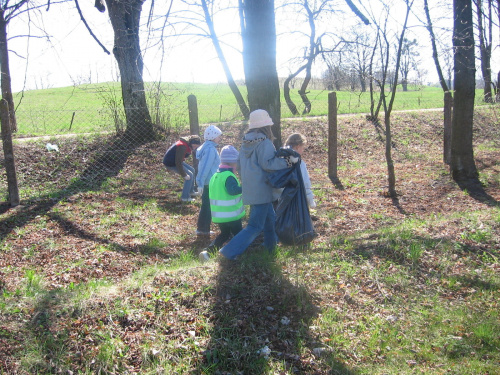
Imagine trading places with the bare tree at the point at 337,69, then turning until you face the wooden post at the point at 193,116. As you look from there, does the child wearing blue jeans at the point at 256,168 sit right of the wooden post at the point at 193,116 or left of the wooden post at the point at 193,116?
left

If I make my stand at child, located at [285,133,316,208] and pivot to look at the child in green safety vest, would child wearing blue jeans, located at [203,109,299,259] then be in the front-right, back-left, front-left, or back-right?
front-left

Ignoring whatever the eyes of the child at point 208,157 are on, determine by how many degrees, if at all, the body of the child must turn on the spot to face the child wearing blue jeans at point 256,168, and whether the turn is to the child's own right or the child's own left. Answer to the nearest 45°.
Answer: approximately 90° to the child's own right

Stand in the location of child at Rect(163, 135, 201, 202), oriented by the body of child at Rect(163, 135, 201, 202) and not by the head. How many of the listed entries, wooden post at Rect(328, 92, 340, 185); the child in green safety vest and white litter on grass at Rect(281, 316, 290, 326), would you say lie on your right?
2

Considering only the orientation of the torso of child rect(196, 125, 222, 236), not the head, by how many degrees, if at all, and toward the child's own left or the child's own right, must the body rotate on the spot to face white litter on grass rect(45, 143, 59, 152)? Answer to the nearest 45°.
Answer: approximately 135° to the child's own left

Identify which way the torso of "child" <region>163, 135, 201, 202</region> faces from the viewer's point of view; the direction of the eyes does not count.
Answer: to the viewer's right

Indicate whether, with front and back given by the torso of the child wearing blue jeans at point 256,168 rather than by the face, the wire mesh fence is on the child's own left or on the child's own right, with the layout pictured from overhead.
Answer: on the child's own left

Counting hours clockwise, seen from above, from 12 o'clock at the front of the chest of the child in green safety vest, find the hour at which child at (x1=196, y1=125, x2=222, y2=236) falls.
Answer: The child is roughly at 10 o'clock from the child in green safety vest.
